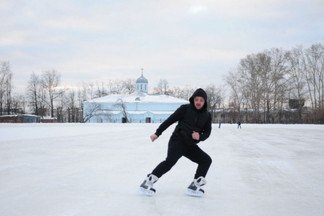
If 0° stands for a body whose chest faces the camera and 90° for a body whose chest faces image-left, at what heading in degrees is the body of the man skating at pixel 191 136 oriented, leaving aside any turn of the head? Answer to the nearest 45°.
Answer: approximately 0°
